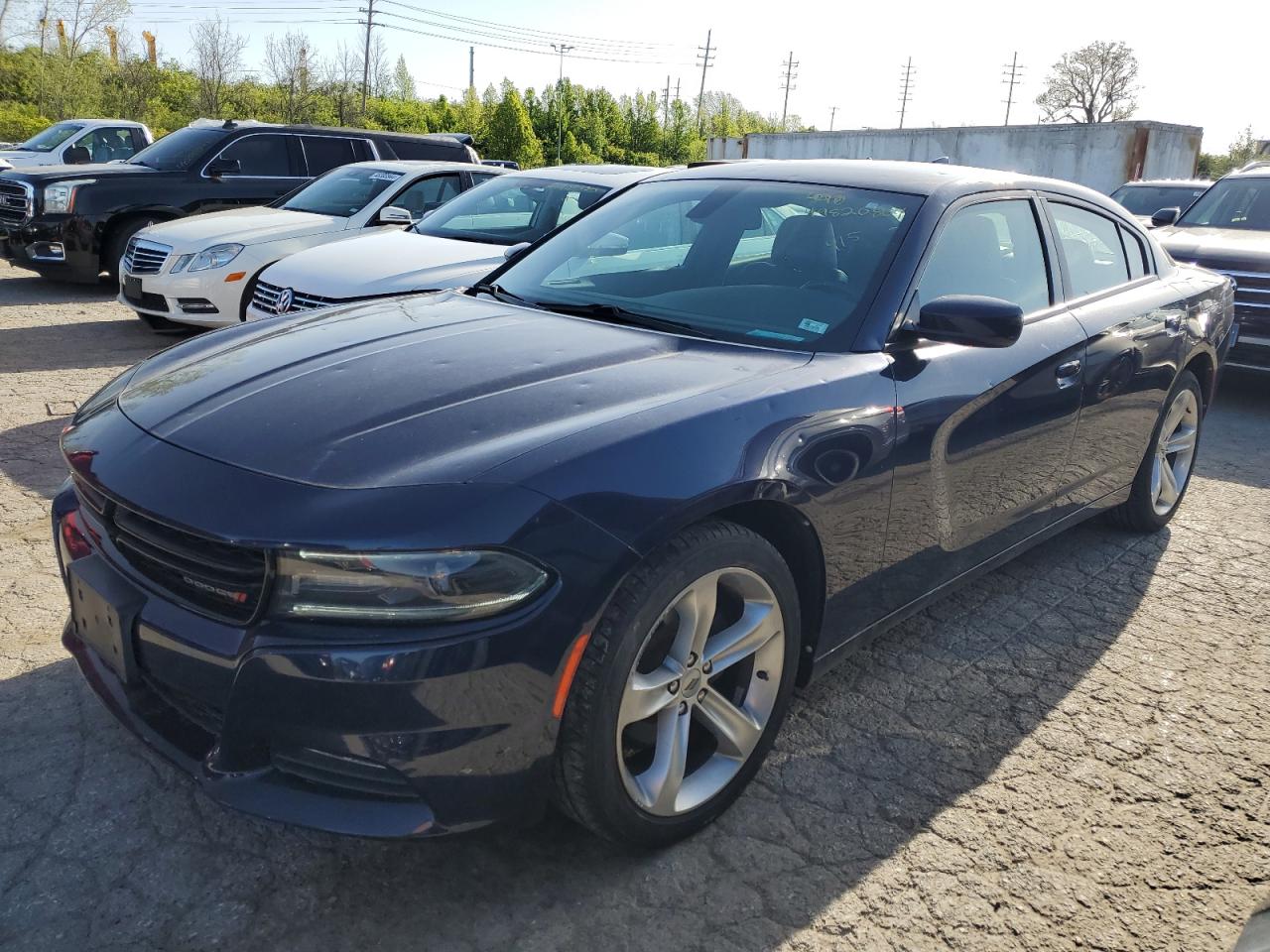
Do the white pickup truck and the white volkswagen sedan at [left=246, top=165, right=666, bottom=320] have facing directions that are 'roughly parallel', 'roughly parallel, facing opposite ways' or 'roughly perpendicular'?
roughly parallel

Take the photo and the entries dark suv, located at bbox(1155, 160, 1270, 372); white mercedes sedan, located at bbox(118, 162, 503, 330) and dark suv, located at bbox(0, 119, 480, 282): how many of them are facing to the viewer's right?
0

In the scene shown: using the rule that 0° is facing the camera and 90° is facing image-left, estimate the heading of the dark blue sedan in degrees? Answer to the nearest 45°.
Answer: approximately 45°

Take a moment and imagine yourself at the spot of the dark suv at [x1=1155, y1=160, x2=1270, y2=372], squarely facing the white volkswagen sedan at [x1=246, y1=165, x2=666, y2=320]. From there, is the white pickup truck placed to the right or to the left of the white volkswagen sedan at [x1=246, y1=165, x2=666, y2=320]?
right

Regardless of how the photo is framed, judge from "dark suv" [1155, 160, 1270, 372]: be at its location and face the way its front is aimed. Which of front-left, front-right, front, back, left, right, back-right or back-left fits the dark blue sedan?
front

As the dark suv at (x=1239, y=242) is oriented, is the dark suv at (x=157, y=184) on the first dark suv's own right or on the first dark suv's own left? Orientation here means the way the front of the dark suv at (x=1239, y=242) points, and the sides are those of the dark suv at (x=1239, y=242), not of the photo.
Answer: on the first dark suv's own right

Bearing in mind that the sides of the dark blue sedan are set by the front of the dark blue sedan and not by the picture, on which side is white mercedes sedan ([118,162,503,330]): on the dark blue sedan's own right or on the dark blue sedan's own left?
on the dark blue sedan's own right

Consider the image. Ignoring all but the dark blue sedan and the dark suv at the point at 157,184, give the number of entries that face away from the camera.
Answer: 0

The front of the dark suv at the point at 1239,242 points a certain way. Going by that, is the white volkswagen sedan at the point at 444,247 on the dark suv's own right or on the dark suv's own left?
on the dark suv's own right

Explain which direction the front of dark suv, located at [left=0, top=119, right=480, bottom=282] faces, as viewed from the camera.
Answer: facing the viewer and to the left of the viewer

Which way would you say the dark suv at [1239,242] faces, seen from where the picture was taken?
facing the viewer

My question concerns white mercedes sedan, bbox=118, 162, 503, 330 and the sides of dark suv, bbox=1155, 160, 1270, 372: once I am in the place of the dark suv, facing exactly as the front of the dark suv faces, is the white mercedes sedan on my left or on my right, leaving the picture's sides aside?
on my right
